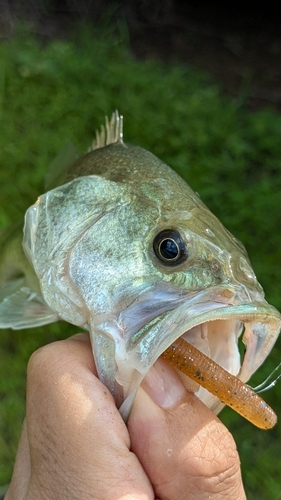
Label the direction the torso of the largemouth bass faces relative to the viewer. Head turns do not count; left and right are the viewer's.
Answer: facing the viewer and to the right of the viewer
